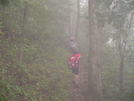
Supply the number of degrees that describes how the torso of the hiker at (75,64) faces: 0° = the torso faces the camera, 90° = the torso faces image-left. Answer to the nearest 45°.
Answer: approximately 225°

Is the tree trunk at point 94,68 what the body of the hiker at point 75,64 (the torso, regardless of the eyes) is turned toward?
no
